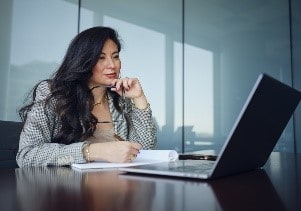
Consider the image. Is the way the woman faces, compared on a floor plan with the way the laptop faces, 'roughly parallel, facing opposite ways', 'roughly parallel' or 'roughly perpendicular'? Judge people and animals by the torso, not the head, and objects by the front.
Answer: roughly parallel, facing opposite ways

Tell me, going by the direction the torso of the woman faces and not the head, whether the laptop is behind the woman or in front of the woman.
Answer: in front

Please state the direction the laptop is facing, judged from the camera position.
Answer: facing away from the viewer and to the left of the viewer

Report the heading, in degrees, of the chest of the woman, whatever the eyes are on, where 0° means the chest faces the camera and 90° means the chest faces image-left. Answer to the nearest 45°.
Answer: approximately 315°

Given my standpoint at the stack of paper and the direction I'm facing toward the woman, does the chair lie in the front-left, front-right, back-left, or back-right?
front-left

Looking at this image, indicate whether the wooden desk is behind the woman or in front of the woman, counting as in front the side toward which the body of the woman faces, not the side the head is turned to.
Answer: in front

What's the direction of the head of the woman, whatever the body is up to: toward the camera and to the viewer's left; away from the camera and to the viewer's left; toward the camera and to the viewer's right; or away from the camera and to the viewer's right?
toward the camera and to the viewer's right
